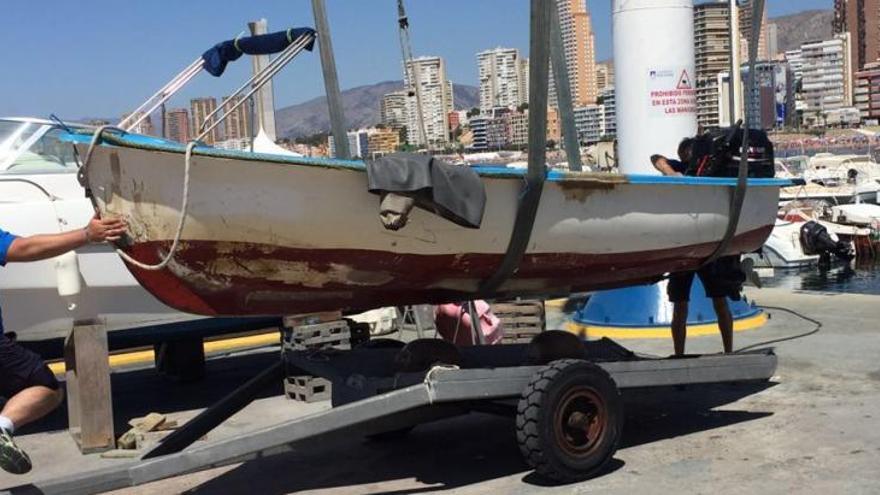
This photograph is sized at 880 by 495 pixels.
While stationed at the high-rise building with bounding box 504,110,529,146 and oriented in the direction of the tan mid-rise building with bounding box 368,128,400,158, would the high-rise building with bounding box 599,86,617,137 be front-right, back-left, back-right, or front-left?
back-right

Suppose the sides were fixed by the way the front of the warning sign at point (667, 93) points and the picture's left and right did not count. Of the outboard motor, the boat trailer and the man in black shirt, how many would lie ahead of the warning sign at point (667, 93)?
2

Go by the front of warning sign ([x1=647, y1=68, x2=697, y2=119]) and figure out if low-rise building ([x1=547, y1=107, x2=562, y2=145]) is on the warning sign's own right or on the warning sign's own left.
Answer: on the warning sign's own right

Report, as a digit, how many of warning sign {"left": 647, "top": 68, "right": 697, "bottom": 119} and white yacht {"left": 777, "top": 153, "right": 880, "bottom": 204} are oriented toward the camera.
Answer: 1

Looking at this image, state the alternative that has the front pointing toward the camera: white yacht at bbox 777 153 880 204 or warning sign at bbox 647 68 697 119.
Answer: the warning sign

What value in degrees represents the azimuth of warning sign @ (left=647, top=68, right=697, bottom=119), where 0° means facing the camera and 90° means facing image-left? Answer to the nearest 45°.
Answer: approximately 0°

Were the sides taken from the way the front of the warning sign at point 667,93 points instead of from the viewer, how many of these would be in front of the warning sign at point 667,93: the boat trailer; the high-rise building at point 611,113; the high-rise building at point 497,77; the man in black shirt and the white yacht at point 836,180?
2

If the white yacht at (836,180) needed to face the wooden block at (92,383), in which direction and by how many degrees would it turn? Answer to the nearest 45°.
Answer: approximately 90° to its left

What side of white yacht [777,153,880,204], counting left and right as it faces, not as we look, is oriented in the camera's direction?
left

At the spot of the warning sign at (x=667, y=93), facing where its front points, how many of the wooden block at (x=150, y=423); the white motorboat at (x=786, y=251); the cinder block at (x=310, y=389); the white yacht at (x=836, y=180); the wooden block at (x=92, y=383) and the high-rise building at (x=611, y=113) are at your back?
3
